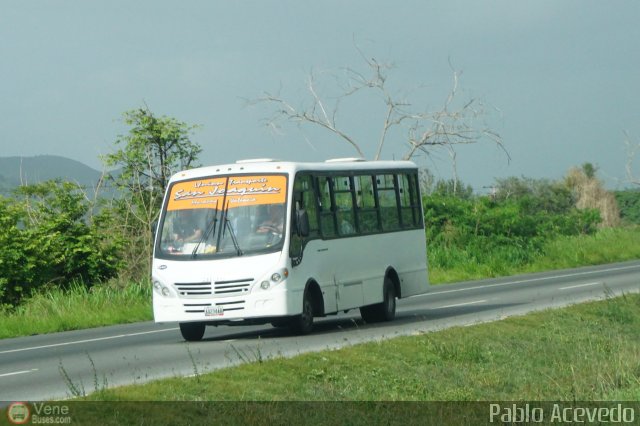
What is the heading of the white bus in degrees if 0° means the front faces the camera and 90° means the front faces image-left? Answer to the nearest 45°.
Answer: approximately 45°

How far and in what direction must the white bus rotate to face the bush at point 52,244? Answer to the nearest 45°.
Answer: approximately 90° to its right
